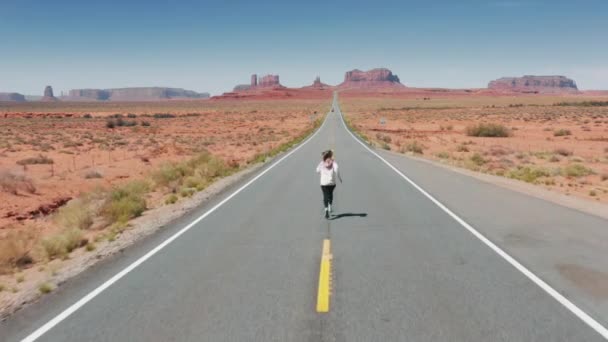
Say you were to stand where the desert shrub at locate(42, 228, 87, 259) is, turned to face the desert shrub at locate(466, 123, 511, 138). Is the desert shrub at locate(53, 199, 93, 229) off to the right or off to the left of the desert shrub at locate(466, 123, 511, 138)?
left

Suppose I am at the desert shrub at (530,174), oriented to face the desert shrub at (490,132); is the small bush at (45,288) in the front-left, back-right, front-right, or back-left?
back-left

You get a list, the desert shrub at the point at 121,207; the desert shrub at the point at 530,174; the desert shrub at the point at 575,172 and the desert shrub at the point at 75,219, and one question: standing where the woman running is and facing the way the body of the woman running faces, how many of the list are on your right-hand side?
2

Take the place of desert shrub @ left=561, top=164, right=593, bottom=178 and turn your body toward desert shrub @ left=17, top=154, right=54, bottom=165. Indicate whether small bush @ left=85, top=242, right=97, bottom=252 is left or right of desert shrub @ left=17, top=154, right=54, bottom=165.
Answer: left
